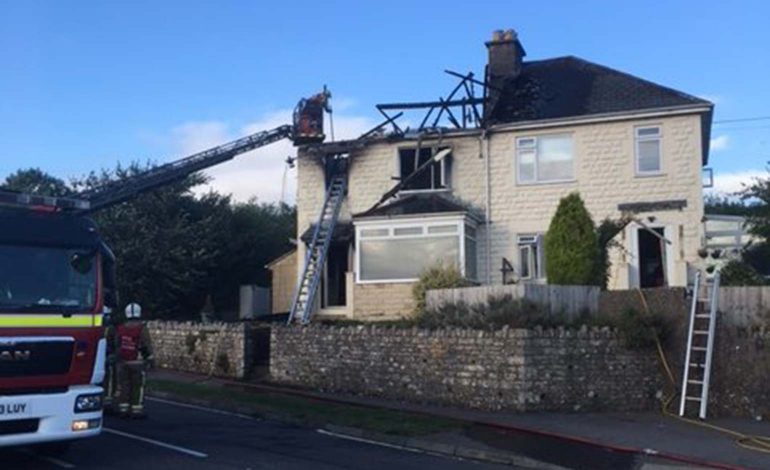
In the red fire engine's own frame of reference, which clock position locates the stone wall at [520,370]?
The stone wall is roughly at 8 o'clock from the red fire engine.

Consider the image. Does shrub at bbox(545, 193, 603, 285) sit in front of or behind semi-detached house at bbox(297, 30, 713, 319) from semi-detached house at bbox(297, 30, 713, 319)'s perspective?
in front

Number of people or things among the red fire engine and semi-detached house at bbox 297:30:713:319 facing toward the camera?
2

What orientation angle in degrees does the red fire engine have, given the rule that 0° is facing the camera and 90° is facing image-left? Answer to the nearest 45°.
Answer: approximately 0°

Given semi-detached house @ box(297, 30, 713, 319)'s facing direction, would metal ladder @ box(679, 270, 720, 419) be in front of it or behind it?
in front

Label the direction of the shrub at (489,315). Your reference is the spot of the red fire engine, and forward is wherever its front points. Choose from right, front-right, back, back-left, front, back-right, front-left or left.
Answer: back-left

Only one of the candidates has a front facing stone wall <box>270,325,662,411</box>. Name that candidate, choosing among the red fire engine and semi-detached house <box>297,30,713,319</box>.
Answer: the semi-detached house

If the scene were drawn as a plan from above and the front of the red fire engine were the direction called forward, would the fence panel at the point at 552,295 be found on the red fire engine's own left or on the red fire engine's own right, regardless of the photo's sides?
on the red fire engine's own left

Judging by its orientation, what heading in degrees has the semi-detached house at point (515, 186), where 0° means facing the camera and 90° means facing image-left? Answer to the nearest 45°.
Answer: approximately 0°

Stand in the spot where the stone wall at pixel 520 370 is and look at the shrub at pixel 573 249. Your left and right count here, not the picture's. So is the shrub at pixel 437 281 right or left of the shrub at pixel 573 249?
left

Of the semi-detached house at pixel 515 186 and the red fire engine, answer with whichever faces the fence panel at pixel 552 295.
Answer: the semi-detached house

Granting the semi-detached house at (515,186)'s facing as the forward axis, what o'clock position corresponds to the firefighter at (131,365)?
The firefighter is roughly at 1 o'clock from the semi-detached house.

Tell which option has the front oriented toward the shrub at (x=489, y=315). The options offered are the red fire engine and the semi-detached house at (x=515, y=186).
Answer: the semi-detached house
